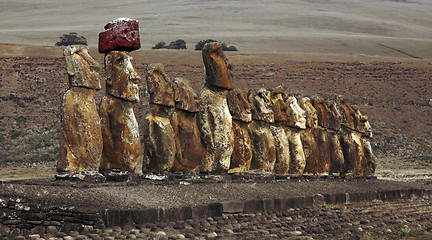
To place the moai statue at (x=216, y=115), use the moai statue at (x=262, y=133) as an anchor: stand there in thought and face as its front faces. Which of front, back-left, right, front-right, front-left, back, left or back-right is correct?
right

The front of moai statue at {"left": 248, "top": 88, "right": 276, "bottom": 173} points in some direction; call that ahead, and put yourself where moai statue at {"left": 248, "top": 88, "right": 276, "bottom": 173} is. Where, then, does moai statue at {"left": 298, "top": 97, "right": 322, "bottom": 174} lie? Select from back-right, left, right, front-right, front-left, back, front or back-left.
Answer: left

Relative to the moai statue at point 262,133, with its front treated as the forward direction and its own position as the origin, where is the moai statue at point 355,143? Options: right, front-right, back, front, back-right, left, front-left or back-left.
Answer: left

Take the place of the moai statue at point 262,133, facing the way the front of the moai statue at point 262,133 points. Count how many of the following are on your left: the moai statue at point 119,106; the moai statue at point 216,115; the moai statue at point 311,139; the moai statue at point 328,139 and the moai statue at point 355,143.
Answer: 3

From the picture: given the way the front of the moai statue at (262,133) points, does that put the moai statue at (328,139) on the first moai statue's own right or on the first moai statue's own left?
on the first moai statue's own left

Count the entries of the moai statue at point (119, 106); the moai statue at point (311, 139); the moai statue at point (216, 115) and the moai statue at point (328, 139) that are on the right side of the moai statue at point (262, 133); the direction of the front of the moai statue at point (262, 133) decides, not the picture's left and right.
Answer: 2
